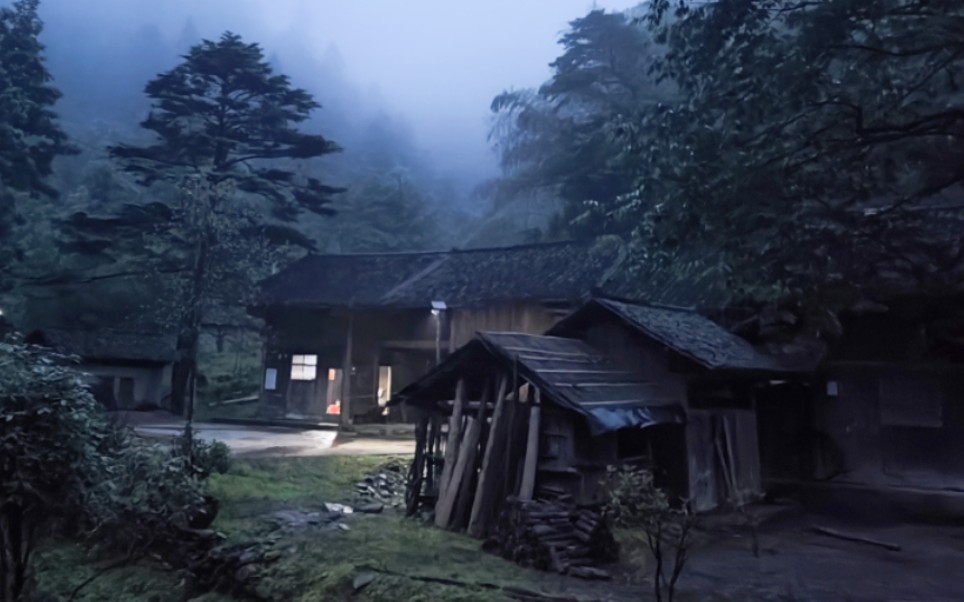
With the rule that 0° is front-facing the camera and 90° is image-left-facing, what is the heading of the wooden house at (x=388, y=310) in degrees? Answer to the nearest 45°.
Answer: approximately 0°

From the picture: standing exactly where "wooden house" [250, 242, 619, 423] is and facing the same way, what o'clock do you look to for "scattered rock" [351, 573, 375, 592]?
The scattered rock is roughly at 12 o'clock from the wooden house.

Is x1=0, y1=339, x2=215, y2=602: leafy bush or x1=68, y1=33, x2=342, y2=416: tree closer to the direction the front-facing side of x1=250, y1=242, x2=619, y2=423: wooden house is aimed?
the leafy bush

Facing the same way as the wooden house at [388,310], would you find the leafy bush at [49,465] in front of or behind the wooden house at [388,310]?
in front

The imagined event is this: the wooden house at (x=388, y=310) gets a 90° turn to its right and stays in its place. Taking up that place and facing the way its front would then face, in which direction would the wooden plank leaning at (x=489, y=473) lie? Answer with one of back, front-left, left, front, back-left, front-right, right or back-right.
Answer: left

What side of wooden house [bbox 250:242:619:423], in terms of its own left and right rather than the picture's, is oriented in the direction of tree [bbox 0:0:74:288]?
right

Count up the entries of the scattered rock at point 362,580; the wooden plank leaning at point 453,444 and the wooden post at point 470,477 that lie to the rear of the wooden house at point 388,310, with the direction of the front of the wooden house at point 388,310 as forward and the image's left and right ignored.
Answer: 0

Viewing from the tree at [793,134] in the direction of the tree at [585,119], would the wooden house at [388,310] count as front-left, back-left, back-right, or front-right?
front-left

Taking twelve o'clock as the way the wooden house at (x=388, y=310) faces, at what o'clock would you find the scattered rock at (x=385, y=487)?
The scattered rock is roughly at 12 o'clock from the wooden house.

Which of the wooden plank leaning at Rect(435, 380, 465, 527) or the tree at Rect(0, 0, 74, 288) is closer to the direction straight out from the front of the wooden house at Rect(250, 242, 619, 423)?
the wooden plank leaning

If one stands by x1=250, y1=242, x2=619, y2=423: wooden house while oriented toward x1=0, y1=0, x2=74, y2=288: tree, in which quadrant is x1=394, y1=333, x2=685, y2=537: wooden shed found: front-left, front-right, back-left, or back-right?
back-left

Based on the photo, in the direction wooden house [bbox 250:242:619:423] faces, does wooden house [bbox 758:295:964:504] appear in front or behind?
in front

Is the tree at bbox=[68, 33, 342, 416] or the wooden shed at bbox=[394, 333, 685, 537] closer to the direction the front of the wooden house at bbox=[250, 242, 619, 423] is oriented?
the wooden shed

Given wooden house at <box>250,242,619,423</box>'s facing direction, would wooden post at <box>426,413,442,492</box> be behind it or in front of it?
in front

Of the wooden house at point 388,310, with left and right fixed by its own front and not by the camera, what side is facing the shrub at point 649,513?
front

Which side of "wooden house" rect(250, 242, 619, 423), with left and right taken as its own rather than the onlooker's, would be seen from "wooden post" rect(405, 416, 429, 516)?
front

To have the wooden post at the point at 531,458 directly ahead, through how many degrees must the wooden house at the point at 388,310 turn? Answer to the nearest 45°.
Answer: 0° — it already faces it

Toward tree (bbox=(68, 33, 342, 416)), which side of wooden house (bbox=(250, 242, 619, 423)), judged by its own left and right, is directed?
right

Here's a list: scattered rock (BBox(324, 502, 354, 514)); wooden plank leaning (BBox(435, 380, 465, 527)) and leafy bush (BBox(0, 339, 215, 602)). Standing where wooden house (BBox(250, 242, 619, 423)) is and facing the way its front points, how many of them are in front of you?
3

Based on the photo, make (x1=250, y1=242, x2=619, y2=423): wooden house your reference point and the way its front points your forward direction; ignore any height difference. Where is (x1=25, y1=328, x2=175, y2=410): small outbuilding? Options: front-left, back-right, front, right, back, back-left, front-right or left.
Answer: right
